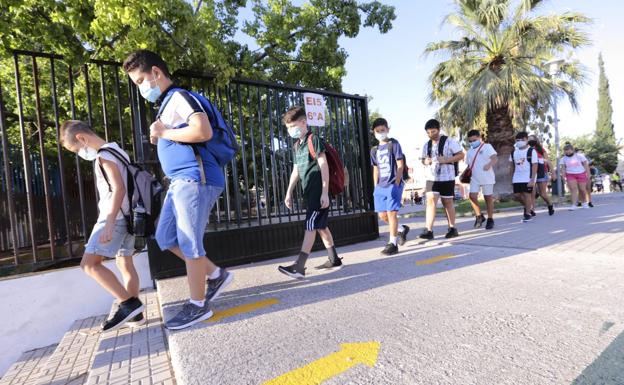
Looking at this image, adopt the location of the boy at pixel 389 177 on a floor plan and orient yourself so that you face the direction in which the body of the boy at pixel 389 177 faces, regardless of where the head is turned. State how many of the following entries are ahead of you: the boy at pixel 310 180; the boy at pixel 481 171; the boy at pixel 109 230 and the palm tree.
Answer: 2

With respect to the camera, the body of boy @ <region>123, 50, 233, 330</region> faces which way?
to the viewer's left

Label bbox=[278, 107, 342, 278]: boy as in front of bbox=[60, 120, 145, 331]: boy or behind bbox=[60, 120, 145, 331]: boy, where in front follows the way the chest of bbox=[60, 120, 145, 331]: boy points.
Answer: behind

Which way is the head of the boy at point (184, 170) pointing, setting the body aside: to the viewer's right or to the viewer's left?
to the viewer's left

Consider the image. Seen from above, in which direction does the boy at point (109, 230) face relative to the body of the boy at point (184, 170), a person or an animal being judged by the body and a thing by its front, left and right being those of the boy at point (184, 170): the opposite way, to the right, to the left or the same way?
the same way

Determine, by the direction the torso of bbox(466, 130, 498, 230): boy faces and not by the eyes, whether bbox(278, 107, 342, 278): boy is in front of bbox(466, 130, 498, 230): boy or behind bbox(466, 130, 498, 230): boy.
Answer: in front

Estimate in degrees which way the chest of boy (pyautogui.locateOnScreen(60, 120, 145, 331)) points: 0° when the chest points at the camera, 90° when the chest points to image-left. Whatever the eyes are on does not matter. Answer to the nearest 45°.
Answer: approximately 90°

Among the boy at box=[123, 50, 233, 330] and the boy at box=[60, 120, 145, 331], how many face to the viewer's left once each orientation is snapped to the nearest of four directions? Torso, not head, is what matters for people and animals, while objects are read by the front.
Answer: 2

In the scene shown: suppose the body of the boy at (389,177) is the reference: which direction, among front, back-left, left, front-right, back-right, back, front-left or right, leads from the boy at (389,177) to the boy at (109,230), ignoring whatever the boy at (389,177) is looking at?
front

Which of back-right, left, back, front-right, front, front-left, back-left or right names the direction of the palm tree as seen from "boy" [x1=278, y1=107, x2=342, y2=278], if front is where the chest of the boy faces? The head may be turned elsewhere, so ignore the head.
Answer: back

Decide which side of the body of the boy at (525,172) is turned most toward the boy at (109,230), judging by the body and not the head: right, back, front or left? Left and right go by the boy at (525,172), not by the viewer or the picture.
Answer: front

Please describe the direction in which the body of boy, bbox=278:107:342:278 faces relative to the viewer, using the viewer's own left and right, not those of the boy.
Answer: facing the viewer and to the left of the viewer
